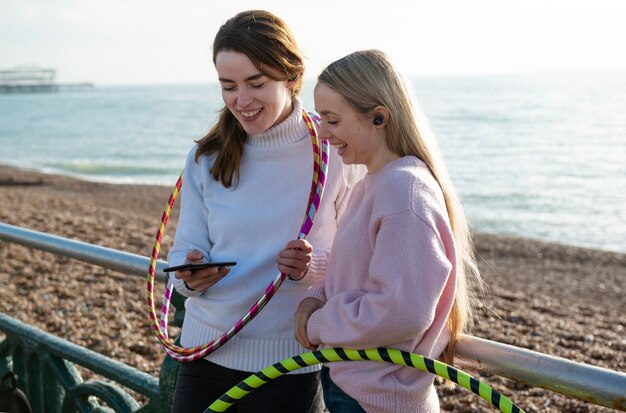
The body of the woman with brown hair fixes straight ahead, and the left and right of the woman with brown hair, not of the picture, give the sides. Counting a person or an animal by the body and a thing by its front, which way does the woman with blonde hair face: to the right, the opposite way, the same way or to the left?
to the right

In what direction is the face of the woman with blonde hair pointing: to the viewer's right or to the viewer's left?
to the viewer's left

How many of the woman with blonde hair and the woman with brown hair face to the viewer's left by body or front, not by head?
1

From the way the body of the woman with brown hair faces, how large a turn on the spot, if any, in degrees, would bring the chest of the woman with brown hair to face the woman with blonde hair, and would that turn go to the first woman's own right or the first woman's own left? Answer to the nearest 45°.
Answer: approximately 45° to the first woman's own left

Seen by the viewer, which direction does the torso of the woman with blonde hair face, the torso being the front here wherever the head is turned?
to the viewer's left

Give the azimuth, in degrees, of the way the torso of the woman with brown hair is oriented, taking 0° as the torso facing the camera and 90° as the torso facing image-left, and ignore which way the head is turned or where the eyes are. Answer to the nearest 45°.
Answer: approximately 0°

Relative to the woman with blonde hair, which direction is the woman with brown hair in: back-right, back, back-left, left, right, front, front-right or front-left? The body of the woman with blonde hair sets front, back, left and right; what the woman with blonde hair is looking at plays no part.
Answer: front-right
